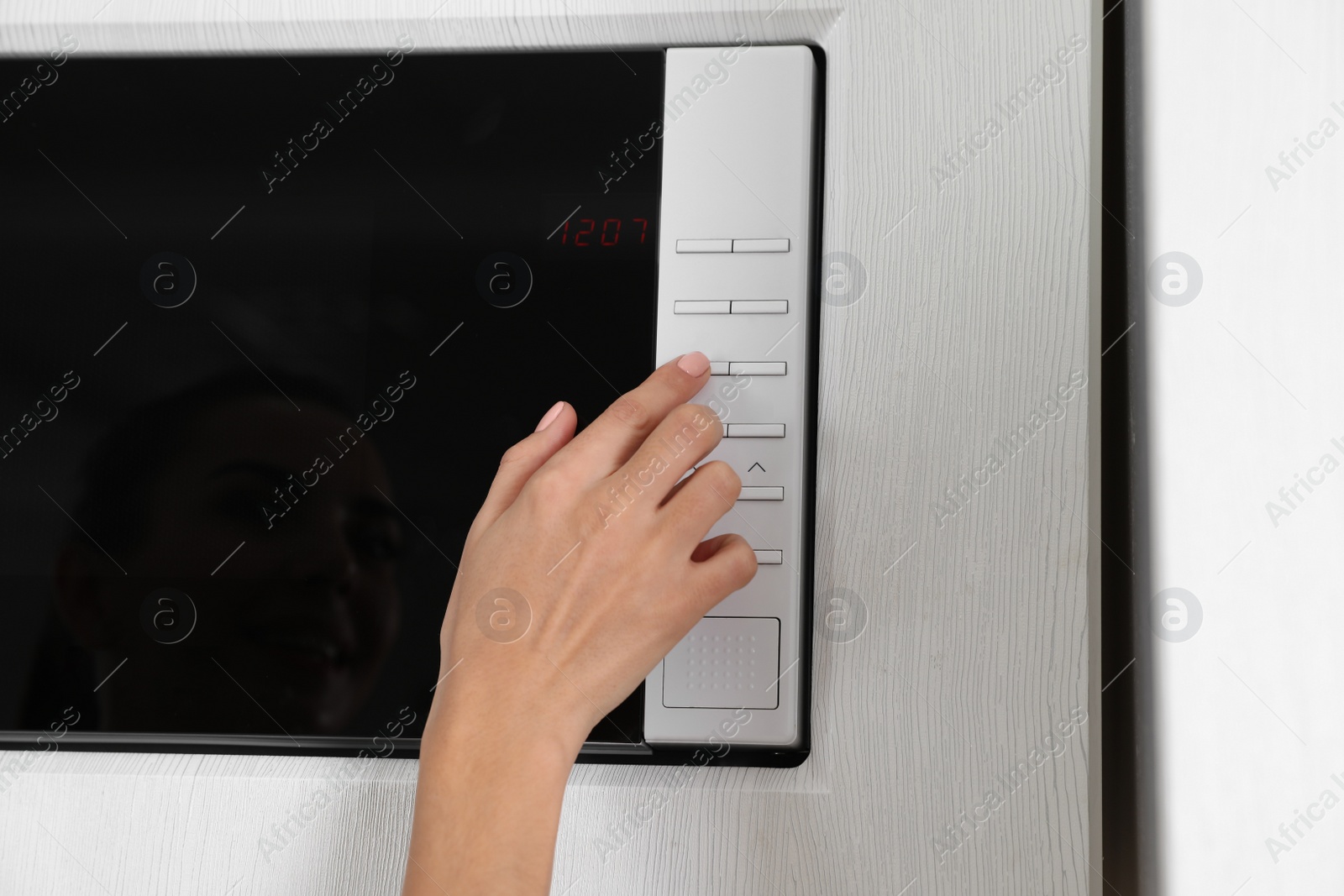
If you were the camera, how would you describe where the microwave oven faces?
facing the viewer
